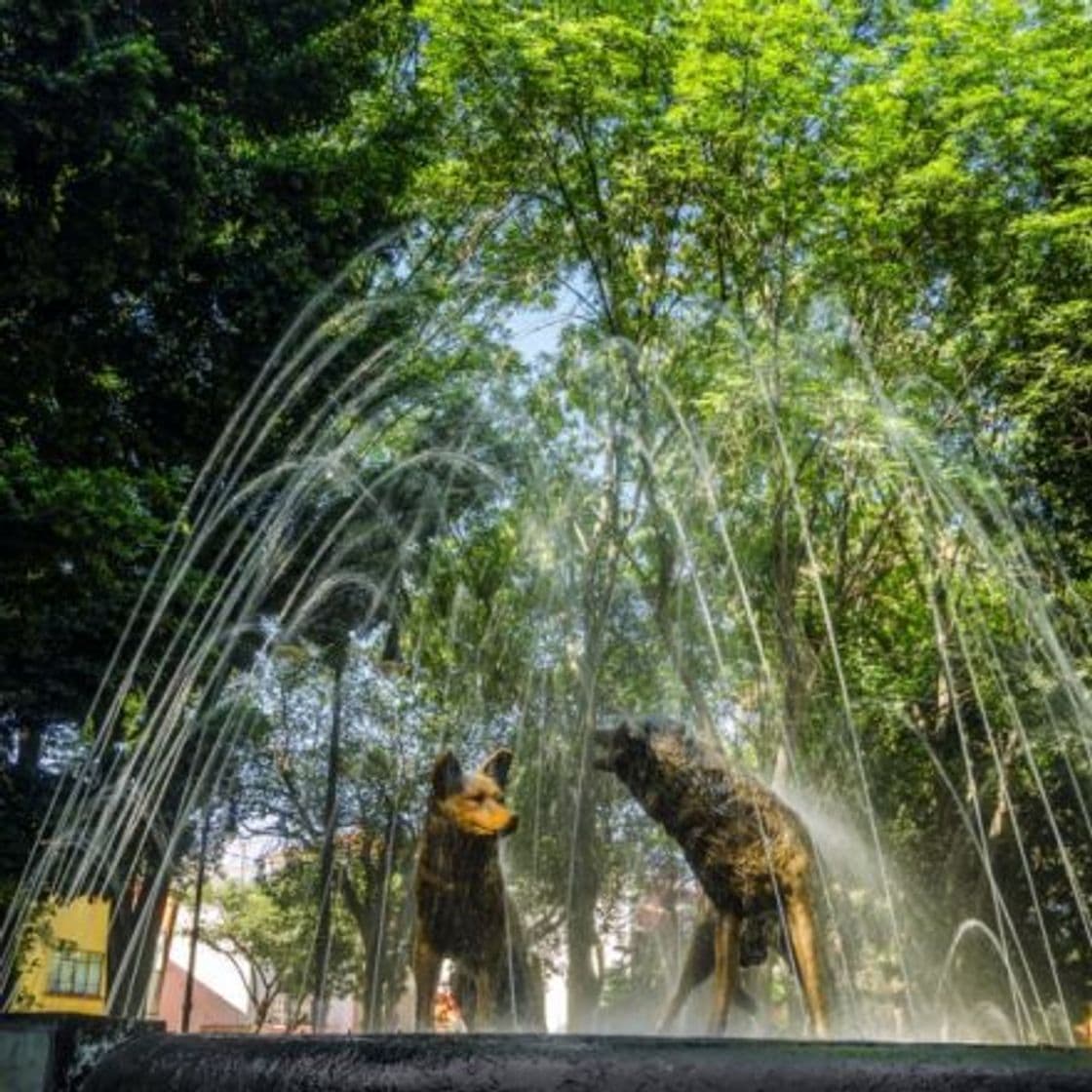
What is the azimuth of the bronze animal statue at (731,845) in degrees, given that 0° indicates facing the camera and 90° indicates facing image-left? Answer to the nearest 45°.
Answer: approximately 90°

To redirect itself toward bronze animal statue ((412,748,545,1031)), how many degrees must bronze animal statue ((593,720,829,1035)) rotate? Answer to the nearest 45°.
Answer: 0° — it already faces it

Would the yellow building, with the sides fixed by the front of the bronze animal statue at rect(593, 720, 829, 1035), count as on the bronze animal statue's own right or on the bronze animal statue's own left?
on the bronze animal statue's own right

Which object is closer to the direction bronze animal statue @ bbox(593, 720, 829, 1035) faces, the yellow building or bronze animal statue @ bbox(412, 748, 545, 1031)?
the bronze animal statue

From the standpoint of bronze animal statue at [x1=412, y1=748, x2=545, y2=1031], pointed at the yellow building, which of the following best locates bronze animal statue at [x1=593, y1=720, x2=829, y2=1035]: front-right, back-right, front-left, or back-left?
back-right
